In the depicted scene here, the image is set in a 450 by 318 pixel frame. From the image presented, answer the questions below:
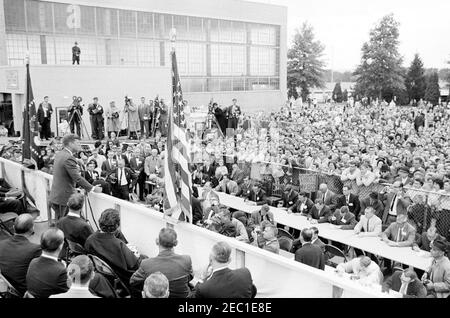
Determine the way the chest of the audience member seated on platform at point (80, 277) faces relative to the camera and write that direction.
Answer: away from the camera

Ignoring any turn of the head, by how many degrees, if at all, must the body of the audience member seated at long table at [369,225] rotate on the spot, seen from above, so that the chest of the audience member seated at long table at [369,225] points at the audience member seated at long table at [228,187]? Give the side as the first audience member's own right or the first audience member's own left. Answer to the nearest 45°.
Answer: approximately 90° to the first audience member's own right

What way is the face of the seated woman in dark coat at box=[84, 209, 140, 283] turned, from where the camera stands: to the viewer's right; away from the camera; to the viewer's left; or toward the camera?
away from the camera

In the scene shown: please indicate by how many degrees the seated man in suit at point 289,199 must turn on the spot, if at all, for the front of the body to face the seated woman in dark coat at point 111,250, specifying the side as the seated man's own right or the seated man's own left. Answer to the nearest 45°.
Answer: approximately 45° to the seated man's own left

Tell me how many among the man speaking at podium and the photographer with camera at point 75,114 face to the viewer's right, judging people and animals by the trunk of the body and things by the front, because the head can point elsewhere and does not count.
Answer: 1

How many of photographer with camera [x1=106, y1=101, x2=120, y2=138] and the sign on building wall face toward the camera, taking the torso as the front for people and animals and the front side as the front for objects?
2

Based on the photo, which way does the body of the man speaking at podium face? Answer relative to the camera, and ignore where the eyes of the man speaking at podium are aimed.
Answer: to the viewer's right

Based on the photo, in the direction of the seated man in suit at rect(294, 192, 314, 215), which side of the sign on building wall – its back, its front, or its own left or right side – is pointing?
front

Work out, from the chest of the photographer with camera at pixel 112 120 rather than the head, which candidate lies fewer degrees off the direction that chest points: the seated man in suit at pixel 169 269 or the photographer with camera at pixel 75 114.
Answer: the seated man in suit

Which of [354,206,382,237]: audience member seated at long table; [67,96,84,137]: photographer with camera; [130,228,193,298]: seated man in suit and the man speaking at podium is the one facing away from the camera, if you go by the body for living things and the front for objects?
the seated man in suit

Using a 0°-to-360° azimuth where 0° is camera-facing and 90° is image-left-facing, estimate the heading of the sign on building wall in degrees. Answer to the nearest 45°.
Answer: approximately 0°

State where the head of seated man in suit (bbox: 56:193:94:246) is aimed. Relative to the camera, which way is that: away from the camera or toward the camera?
away from the camera

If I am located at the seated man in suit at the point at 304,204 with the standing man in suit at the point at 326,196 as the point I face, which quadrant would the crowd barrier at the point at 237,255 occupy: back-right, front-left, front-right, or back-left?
back-right

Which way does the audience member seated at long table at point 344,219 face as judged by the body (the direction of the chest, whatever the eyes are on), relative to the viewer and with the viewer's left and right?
facing the viewer and to the left of the viewer

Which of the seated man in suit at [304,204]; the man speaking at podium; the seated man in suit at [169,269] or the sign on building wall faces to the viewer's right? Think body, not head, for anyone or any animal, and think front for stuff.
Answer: the man speaking at podium

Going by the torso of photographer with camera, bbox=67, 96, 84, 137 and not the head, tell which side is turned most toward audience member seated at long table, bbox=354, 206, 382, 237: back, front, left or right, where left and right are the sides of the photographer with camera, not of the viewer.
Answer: front

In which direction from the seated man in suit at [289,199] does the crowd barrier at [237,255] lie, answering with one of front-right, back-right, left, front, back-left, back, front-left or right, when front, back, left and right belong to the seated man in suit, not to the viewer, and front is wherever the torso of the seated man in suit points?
front-left

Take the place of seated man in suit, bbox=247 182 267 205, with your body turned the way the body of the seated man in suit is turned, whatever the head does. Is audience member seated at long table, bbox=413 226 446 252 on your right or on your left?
on your left

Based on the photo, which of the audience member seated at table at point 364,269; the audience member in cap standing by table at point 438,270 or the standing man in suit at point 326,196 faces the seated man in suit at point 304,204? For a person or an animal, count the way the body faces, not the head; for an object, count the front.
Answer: the standing man in suit at point 326,196

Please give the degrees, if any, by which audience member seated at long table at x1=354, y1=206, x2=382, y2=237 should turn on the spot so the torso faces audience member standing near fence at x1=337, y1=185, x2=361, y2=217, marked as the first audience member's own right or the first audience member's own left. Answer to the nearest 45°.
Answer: approximately 135° to the first audience member's own right

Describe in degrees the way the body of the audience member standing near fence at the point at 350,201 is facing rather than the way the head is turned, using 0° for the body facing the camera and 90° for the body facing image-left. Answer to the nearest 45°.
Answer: approximately 45°
